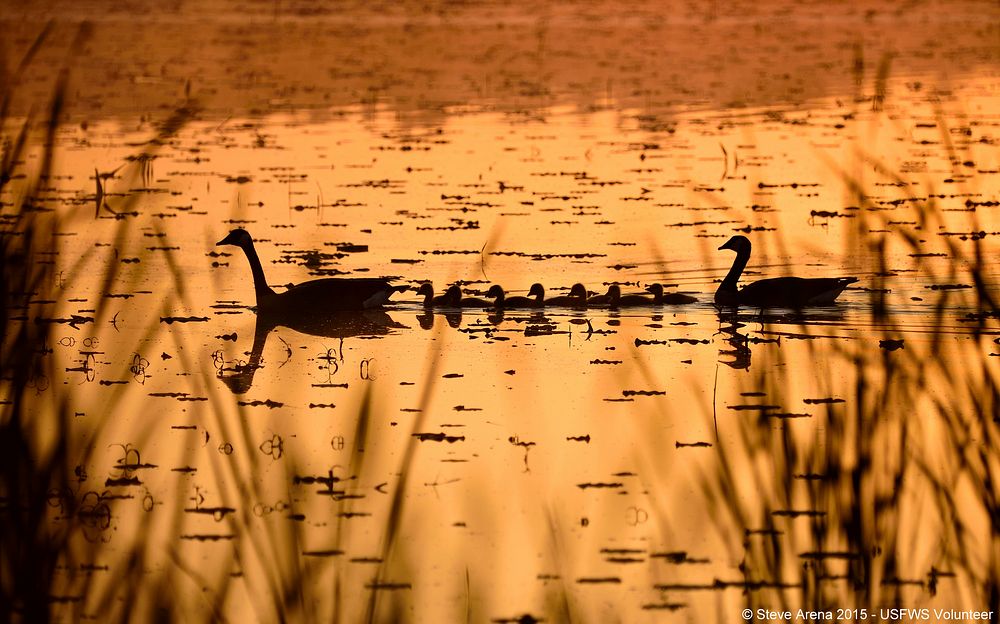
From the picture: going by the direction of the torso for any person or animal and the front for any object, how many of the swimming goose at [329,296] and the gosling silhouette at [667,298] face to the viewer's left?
2

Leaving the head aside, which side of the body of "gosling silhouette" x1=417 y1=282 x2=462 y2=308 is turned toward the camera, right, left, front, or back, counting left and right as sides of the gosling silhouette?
left

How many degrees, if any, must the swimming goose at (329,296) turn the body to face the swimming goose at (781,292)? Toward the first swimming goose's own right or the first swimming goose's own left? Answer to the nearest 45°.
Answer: approximately 180°

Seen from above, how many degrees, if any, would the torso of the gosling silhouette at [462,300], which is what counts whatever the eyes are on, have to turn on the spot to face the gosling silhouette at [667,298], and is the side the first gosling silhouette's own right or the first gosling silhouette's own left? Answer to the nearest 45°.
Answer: approximately 180°

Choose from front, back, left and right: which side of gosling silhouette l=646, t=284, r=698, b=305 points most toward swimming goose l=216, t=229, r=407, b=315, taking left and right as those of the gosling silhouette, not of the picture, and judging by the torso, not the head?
front

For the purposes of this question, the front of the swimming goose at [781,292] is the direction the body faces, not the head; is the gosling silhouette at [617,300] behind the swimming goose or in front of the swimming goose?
in front

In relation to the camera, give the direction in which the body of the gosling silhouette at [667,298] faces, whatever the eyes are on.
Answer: to the viewer's left

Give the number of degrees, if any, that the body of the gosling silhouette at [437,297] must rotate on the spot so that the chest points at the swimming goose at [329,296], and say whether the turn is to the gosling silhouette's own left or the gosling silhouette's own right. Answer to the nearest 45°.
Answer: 0° — it already faces it

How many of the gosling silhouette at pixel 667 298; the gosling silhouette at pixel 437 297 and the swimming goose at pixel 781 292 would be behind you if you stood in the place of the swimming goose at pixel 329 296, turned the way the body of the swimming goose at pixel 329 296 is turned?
3

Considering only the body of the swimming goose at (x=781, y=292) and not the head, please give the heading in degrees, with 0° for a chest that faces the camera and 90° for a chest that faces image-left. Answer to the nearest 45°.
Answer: approximately 90°

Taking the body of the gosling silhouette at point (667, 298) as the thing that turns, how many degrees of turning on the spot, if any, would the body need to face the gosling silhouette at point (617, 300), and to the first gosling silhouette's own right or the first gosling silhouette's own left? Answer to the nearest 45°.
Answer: approximately 45° to the first gosling silhouette's own left

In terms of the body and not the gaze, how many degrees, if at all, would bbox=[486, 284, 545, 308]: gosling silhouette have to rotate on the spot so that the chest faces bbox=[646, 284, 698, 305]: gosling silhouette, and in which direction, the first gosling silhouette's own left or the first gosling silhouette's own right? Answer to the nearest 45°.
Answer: approximately 180°

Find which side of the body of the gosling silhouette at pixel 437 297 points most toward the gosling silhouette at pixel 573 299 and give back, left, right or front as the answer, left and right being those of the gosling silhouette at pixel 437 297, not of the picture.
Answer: back

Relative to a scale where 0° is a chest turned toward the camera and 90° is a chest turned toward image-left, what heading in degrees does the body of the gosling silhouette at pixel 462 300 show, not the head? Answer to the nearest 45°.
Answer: approximately 90°
